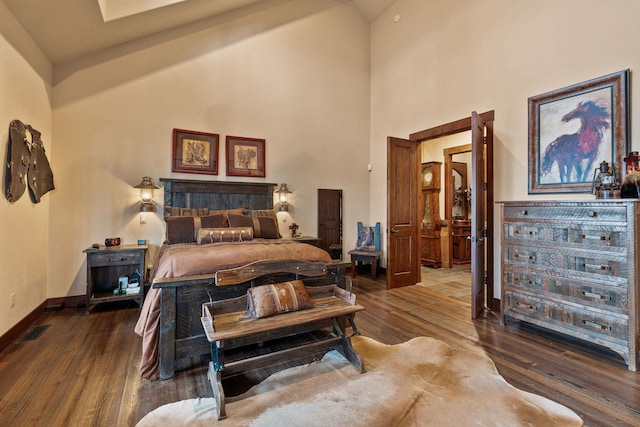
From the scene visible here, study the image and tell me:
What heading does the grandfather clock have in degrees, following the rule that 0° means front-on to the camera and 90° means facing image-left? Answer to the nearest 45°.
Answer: approximately 45°

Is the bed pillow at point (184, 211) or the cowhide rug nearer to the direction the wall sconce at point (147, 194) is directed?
the cowhide rug

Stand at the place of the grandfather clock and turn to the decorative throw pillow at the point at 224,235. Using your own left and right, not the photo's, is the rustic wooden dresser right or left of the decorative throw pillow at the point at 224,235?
left

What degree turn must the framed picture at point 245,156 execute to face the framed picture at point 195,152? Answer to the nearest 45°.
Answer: approximately 90° to its right

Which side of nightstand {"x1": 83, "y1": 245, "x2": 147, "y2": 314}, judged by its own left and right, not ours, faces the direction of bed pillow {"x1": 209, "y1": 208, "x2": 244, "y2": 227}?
left

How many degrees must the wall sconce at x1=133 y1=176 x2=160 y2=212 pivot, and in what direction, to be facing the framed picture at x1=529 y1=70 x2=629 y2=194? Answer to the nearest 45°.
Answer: approximately 45° to its left

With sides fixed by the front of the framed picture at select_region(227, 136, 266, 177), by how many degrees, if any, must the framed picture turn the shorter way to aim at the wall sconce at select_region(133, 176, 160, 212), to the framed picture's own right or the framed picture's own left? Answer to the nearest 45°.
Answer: approximately 90° to the framed picture's own right

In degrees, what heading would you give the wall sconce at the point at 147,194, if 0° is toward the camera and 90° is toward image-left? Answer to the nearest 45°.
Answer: approximately 0°

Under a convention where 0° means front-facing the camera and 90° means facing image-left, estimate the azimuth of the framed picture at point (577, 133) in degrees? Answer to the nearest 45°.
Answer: approximately 45°

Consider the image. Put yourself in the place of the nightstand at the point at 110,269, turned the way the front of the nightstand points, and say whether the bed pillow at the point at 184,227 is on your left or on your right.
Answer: on your left

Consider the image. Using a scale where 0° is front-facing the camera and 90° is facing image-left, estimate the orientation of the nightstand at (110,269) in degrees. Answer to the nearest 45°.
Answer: approximately 0°

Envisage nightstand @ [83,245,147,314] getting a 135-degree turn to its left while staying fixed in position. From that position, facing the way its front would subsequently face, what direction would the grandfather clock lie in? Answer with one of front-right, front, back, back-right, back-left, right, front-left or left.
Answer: front-right

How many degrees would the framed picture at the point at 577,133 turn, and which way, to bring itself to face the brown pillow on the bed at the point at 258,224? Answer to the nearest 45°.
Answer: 0° — it already faces it

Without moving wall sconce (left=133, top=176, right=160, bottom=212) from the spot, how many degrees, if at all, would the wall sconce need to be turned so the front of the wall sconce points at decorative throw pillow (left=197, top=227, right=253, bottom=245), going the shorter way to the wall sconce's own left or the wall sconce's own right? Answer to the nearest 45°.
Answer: approximately 45° to the wall sconce's own left
